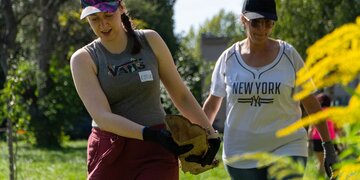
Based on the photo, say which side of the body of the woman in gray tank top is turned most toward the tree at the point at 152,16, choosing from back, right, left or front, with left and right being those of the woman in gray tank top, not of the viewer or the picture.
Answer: back

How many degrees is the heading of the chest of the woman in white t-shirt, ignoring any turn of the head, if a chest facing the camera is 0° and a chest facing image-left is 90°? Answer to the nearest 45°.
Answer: approximately 0°

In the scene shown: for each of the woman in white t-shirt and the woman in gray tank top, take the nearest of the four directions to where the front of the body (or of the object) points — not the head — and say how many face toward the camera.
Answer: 2

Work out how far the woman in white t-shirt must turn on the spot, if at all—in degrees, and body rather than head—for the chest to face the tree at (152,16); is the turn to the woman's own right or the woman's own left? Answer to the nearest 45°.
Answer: approximately 180°

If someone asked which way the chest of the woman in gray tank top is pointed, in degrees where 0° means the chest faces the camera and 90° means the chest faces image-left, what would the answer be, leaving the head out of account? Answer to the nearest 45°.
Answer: approximately 0°

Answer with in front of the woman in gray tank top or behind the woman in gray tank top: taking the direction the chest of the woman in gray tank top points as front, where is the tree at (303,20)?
behind

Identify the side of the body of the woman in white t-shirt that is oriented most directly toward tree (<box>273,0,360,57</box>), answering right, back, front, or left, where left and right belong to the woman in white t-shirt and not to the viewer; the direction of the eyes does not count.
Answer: back
